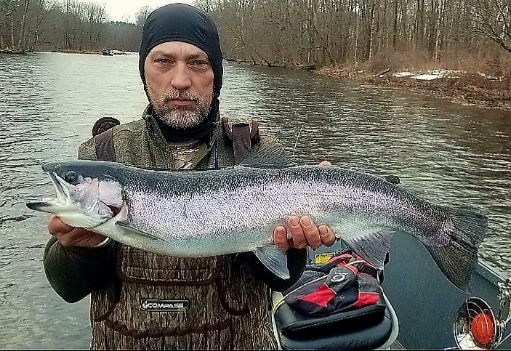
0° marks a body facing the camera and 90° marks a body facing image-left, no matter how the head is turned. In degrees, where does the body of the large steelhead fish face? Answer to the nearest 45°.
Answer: approximately 90°

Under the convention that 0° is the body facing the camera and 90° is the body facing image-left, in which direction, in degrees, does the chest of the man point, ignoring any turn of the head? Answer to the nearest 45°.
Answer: approximately 0°
